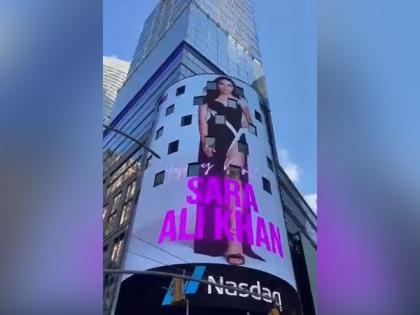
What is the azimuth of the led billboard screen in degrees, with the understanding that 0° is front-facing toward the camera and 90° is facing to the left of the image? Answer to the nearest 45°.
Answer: approximately 0°
